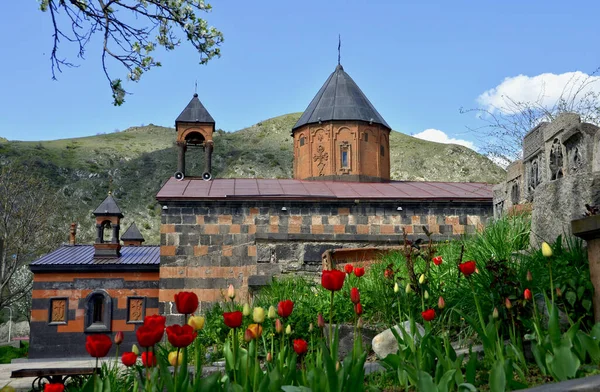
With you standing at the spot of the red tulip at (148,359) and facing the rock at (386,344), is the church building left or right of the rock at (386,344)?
left
